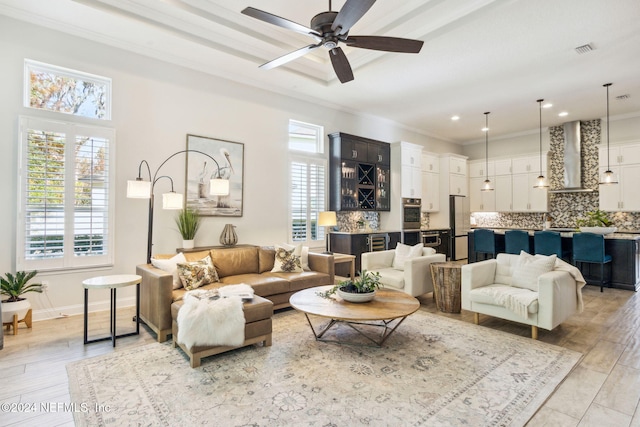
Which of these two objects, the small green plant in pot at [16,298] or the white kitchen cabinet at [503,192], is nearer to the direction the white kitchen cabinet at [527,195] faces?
the small green plant in pot

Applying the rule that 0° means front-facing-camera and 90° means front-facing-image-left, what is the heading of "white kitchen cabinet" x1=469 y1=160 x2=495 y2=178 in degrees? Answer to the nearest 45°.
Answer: approximately 0°

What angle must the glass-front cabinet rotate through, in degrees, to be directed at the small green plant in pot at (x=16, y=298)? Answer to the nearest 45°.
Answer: approximately 90° to its right

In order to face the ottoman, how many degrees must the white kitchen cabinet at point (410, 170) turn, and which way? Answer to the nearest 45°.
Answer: approximately 45° to its right

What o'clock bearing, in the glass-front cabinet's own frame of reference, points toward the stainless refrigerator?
The stainless refrigerator is roughly at 9 o'clock from the glass-front cabinet.

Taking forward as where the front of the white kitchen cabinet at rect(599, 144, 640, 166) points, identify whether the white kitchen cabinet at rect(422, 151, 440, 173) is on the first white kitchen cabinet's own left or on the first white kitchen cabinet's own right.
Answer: on the first white kitchen cabinet's own right

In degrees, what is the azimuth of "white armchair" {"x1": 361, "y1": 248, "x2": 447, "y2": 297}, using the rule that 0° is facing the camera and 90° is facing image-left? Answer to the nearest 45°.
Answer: approximately 45°
